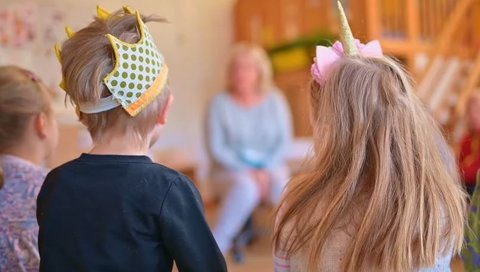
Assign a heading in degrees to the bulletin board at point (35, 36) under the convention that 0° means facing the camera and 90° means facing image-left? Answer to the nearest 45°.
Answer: approximately 0°

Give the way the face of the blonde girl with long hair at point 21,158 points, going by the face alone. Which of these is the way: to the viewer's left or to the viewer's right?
to the viewer's right

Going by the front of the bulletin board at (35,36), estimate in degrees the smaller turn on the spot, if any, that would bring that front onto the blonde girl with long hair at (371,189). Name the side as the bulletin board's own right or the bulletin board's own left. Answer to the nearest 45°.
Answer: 0° — it already faces them

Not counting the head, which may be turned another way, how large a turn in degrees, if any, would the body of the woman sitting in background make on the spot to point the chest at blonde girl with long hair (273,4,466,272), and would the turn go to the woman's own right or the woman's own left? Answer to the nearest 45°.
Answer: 0° — they already face them

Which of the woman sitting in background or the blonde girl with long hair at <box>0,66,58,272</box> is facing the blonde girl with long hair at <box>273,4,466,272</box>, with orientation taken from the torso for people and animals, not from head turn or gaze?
the woman sitting in background

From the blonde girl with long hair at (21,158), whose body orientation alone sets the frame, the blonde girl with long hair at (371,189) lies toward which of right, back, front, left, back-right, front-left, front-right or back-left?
right

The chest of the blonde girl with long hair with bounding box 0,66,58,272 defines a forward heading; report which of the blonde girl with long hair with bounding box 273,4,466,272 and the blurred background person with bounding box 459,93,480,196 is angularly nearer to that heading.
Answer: the blurred background person

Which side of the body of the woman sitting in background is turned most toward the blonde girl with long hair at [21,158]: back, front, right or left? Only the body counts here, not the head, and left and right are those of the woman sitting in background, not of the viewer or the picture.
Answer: front

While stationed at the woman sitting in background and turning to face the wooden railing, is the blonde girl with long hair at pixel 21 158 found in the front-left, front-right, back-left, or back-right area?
back-right

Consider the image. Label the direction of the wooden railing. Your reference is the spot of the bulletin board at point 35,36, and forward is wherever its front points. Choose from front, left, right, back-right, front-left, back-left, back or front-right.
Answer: left

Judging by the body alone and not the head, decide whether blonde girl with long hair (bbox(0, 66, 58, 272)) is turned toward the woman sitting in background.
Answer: yes

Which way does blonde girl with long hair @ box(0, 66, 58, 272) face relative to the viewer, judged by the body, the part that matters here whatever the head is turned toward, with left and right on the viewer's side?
facing away from the viewer and to the right of the viewer

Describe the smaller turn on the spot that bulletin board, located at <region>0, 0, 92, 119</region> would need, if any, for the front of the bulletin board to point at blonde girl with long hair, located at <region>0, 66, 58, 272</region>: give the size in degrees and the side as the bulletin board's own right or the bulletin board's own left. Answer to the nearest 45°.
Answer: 0° — it already faces them
